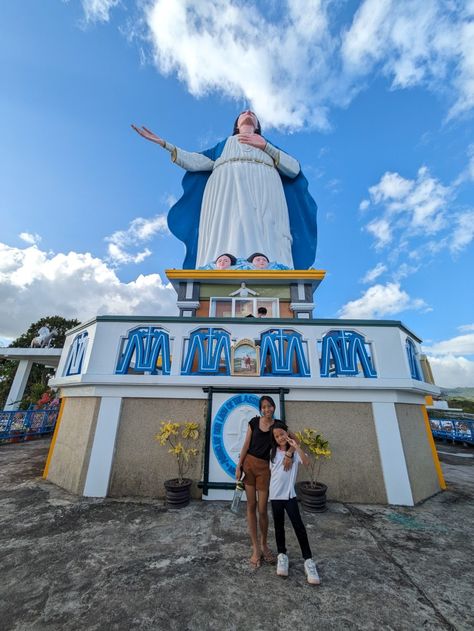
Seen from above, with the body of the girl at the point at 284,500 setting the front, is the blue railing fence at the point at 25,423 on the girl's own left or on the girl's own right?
on the girl's own right

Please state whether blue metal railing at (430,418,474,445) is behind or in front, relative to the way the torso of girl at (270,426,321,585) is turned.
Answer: behind

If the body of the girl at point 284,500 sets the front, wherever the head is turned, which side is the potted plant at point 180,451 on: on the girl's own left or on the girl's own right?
on the girl's own right

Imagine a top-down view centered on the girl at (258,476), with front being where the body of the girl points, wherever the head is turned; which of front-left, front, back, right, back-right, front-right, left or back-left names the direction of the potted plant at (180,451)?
back-right

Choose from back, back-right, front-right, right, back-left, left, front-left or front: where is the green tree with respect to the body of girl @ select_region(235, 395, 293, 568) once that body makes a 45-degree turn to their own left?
back

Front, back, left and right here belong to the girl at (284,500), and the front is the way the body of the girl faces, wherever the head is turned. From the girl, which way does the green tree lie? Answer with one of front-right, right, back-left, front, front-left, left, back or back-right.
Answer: back-right

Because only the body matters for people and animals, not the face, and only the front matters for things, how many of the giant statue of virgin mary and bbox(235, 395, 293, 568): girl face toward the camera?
2

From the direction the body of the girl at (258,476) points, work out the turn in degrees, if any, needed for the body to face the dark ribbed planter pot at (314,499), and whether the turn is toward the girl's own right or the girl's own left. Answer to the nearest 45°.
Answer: approximately 135° to the girl's own left
